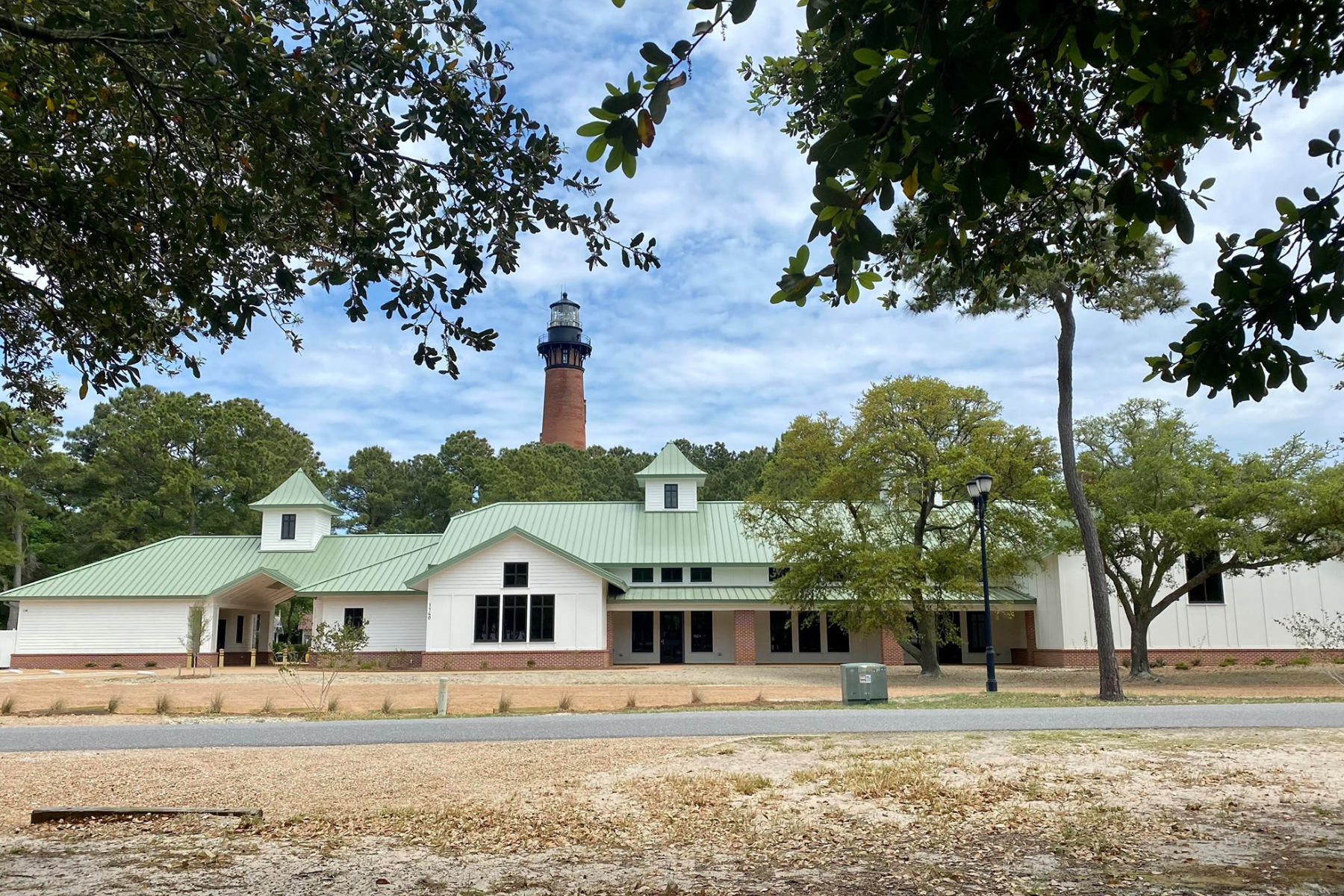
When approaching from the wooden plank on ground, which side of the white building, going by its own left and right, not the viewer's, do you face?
front

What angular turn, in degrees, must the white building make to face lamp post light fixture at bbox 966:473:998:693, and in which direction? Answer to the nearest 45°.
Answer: approximately 45° to its left

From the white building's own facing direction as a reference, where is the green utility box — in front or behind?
in front

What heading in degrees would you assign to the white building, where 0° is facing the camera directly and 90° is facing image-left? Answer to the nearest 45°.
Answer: approximately 0°
